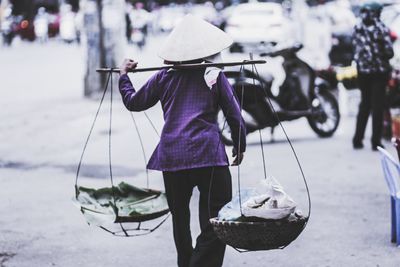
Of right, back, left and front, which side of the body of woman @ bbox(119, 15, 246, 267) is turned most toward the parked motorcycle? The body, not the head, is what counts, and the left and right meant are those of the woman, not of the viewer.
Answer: front

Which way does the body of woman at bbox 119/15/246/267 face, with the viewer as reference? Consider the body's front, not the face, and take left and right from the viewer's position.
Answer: facing away from the viewer

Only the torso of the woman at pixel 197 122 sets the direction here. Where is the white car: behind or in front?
in front

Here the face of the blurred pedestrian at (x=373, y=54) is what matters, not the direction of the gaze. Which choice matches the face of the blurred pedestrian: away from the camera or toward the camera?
toward the camera
